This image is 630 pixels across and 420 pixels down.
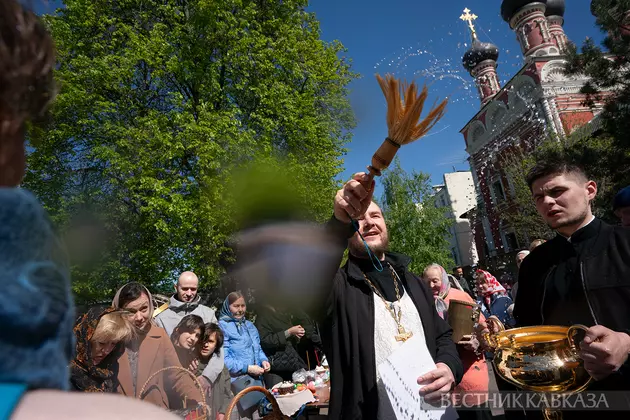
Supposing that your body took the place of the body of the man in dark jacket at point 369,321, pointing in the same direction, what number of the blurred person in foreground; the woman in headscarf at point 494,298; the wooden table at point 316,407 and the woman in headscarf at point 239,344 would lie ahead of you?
1

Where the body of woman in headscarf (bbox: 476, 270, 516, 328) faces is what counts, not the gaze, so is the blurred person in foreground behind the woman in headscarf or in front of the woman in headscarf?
in front

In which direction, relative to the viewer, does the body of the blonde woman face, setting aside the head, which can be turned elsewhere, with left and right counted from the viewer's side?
facing the viewer and to the right of the viewer

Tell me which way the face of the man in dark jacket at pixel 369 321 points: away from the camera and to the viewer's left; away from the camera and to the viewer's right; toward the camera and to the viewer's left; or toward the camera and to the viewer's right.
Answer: toward the camera and to the viewer's left

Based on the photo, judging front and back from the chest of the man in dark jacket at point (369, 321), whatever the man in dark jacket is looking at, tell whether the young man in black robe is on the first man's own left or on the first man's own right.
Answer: on the first man's own left

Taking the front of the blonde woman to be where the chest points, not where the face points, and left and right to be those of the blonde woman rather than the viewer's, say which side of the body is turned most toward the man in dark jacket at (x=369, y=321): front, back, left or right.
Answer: front

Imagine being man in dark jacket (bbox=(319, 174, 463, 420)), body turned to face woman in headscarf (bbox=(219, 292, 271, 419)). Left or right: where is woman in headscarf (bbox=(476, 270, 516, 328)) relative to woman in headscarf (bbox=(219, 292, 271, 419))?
right

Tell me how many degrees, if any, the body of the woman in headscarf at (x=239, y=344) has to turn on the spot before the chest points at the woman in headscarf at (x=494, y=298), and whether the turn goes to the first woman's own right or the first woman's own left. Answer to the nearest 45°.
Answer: approximately 45° to the first woman's own left

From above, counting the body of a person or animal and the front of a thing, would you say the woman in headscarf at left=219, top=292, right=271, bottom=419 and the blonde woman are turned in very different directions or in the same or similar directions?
same or similar directions

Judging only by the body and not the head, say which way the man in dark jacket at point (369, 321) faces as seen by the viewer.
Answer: toward the camera

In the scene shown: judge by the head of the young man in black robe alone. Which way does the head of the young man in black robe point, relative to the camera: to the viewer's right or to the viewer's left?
to the viewer's left

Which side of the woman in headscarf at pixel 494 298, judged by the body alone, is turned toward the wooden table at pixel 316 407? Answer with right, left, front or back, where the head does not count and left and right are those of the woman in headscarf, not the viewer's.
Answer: front
